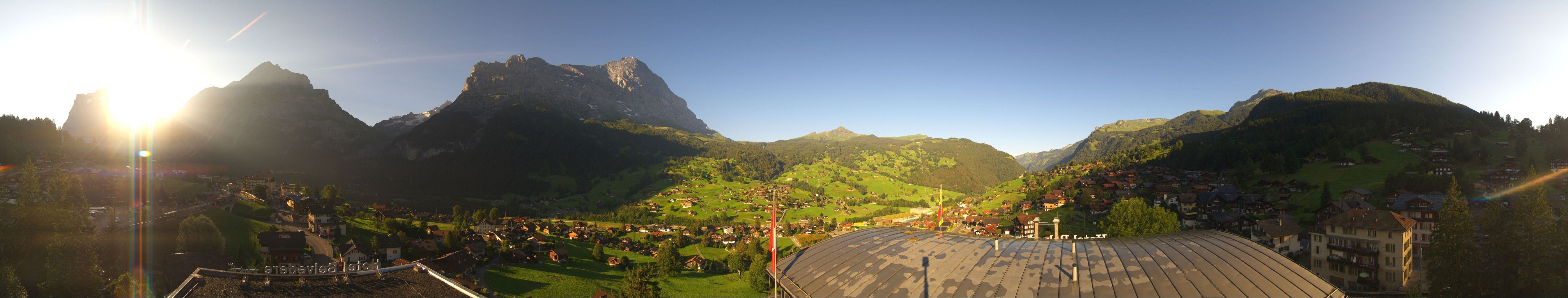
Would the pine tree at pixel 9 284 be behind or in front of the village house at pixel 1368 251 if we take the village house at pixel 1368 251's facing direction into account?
in front

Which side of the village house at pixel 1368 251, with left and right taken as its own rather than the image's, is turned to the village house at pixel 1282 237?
right

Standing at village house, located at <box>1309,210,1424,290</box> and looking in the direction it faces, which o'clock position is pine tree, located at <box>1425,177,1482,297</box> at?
The pine tree is roughly at 10 o'clock from the village house.

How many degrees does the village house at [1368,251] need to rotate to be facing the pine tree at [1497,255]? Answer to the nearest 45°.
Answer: approximately 90° to its left

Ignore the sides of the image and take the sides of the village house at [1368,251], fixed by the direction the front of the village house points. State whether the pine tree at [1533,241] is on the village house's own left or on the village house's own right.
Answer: on the village house's own left

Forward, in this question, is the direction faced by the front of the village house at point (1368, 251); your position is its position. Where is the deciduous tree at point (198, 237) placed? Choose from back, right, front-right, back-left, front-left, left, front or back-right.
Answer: front

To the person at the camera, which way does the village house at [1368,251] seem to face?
facing the viewer and to the left of the viewer

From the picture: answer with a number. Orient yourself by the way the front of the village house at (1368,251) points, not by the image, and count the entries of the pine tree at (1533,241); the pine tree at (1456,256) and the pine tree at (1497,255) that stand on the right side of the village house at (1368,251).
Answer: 0

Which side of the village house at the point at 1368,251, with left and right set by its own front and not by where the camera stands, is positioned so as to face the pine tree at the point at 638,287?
front
